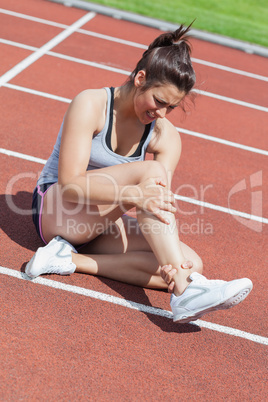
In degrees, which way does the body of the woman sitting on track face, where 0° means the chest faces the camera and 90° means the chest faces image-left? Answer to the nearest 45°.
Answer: approximately 315°
